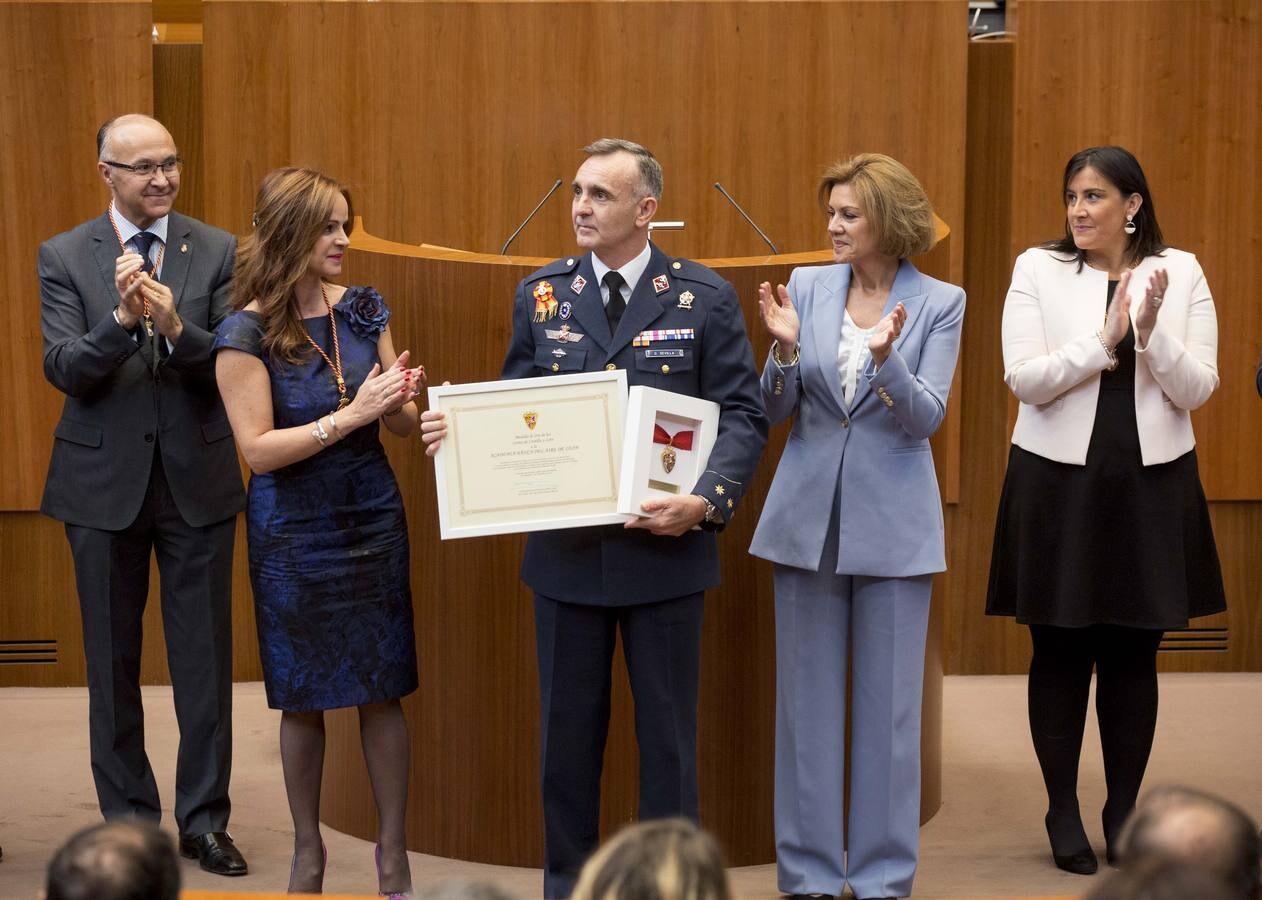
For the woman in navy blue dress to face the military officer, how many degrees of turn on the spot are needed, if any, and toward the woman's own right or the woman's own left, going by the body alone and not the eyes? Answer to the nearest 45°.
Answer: approximately 45° to the woman's own left

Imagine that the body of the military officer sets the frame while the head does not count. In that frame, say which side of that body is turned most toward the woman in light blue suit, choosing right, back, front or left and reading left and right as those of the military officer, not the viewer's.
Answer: left

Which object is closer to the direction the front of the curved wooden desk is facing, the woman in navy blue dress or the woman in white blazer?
the woman in navy blue dress

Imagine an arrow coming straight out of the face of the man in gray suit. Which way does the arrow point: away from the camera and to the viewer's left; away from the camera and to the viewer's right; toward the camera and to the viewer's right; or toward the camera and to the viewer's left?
toward the camera and to the viewer's right

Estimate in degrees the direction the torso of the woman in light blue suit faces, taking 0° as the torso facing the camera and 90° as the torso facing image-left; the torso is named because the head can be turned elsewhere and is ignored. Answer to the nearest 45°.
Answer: approximately 0°

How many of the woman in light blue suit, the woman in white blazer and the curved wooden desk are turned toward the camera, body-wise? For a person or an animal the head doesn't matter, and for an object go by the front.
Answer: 3

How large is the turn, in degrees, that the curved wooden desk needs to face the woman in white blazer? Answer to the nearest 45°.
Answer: approximately 90° to its left

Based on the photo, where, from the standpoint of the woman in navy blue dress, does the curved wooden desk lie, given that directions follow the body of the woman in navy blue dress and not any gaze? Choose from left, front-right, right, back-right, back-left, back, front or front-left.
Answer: left

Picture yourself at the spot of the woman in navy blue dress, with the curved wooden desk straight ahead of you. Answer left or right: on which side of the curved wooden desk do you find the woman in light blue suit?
right

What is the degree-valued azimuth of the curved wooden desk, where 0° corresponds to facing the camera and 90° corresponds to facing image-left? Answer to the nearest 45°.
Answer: approximately 0°

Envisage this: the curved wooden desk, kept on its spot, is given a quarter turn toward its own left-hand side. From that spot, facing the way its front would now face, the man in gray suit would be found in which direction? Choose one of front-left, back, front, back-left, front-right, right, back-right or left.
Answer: back

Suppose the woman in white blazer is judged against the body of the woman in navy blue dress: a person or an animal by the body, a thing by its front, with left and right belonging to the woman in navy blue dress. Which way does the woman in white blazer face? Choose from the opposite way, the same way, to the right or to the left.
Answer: to the right

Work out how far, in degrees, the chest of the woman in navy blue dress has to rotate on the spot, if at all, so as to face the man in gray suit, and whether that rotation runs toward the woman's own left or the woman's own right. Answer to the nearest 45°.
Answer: approximately 180°
